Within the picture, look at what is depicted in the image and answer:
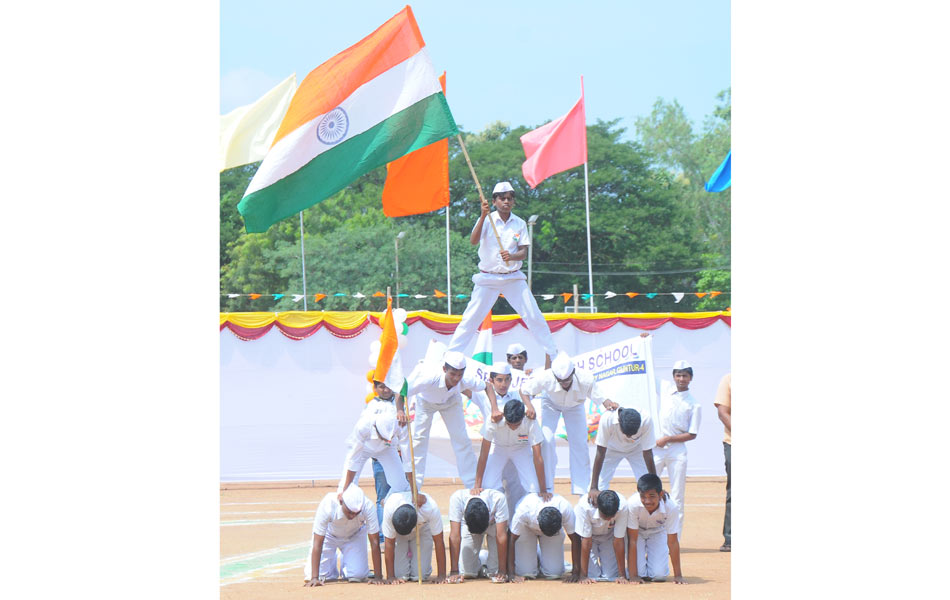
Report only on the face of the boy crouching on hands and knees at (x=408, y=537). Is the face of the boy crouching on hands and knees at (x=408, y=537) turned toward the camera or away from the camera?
toward the camera

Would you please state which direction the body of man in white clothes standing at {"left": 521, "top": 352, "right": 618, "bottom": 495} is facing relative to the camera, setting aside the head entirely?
toward the camera

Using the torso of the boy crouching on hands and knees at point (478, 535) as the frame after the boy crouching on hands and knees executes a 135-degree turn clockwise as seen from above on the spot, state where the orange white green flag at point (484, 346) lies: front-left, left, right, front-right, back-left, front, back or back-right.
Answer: front-right

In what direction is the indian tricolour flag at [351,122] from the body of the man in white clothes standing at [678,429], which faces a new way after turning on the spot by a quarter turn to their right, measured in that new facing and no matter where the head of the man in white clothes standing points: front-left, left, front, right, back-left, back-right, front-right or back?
front-left

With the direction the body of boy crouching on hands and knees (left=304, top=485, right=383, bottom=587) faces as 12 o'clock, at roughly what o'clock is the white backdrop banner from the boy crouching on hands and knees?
The white backdrop banner is roughly at 6 o'clock from the boy crouching on hands and knees.

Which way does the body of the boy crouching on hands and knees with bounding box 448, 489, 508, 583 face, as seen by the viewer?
toward the camera

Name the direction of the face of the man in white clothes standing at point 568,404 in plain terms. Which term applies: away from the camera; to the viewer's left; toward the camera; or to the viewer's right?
toward the camera

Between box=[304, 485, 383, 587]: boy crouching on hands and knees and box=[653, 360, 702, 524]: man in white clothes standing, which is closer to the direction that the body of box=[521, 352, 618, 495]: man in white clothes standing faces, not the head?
the boy crouching on hands and knees

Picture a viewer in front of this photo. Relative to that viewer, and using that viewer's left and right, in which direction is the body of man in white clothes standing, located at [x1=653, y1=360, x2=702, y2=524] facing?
facing the viewer

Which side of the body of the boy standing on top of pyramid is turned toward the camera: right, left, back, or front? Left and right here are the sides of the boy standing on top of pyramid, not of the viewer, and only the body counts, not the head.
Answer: front

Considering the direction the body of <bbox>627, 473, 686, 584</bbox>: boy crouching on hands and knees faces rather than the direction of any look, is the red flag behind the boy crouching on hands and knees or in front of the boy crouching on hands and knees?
behind

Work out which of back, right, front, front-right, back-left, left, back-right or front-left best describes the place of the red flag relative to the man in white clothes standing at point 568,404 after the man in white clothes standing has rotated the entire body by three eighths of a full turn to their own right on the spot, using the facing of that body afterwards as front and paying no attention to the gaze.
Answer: front-right

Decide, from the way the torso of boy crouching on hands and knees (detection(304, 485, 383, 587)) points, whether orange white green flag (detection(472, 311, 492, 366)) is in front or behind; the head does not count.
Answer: behind
